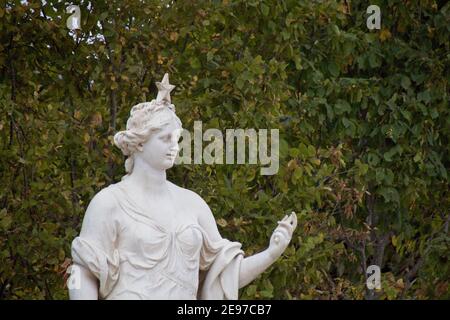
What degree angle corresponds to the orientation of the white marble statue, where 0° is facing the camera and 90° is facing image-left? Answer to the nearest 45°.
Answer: approximately 315°
